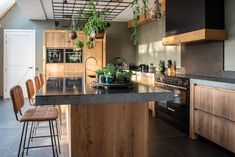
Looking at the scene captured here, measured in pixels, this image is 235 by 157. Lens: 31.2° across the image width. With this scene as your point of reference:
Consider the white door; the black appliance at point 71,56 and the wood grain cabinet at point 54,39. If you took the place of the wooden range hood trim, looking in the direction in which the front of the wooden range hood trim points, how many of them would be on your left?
0

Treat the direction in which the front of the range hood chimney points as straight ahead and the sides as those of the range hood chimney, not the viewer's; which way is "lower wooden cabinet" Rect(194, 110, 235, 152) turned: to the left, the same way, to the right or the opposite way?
the same way

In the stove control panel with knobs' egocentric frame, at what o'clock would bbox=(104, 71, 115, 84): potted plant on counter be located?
The potted plant on counter is roughly at 11 o'clock from the stove control panel with knobs.

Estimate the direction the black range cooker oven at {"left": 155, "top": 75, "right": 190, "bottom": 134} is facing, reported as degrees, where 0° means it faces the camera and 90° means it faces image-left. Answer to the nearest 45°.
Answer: approximately 45°

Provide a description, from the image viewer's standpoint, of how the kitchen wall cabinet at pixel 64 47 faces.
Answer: facing the viewer

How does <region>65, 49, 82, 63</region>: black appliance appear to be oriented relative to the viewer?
toward the camera

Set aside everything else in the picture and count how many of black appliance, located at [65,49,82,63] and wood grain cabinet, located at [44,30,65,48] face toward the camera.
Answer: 2

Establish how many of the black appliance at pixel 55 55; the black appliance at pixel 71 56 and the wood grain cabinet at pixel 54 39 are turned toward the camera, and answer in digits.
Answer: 3

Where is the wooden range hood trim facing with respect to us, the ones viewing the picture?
facing the viewer and to the left of the viewer

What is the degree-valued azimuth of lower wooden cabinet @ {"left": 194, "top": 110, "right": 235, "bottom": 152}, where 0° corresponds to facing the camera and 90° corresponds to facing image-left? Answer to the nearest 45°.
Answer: approximately 45°

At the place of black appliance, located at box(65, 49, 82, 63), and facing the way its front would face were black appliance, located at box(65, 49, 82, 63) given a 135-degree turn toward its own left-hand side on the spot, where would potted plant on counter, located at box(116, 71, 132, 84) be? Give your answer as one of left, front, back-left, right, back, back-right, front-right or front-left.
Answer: back-right

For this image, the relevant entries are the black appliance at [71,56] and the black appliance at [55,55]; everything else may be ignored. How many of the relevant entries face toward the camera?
2

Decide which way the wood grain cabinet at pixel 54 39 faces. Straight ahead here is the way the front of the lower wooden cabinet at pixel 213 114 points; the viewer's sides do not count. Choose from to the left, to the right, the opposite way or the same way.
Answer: to the left

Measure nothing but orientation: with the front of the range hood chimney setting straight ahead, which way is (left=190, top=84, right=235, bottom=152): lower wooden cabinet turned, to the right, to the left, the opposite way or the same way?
the same way

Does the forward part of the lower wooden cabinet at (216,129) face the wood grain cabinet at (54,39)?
no
